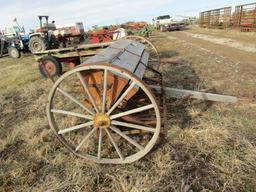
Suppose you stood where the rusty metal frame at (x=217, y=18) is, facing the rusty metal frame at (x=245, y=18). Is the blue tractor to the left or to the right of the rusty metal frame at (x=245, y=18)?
right

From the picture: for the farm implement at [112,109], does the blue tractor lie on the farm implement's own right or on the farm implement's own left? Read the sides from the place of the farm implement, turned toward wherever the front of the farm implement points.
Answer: on the farm implement's own left

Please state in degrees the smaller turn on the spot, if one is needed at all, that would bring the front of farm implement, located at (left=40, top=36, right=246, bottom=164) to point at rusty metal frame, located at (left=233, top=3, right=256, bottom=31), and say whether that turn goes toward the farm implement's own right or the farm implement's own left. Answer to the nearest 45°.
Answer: approximately 45° to the farm implement's own left

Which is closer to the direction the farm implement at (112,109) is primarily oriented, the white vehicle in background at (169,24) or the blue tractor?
the white vehicle in background

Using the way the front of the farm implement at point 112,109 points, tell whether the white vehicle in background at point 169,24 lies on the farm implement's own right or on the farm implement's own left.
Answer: on the farm implement's own left

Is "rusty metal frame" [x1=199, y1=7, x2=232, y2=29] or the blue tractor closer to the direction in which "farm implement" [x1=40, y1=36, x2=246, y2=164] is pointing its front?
the rusty metal frame

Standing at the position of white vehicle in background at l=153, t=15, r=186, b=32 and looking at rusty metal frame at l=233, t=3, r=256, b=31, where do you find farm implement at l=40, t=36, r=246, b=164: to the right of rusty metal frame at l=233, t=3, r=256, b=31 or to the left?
right

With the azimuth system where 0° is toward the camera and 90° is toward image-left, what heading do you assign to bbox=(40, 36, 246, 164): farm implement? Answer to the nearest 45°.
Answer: approximately 270°
